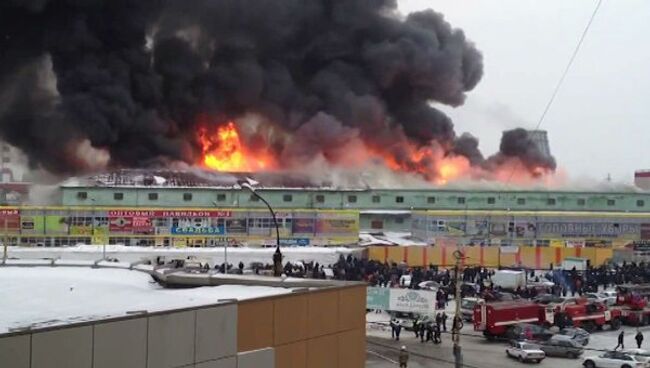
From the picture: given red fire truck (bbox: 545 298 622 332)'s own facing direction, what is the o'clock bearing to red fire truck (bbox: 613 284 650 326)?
red fire truck (bbox: 613 284 650 326) is roughly at 12 o'clock from red fire truck (bbox: 545 298 622 332).

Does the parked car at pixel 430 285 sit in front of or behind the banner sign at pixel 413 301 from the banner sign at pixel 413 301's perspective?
behind

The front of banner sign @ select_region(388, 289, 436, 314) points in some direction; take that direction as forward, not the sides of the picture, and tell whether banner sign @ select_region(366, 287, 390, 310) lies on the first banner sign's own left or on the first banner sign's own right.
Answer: on the first banner sign's own right

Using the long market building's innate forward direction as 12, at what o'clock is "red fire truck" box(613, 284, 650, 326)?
The red fire truck is roughly at 11 o'clock from the long market building.

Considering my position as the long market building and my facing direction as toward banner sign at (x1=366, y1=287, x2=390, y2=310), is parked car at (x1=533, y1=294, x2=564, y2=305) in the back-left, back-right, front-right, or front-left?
front-left

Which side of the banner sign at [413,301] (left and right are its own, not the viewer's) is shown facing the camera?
front

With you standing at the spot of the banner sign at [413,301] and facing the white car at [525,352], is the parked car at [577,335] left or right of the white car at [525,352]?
left
